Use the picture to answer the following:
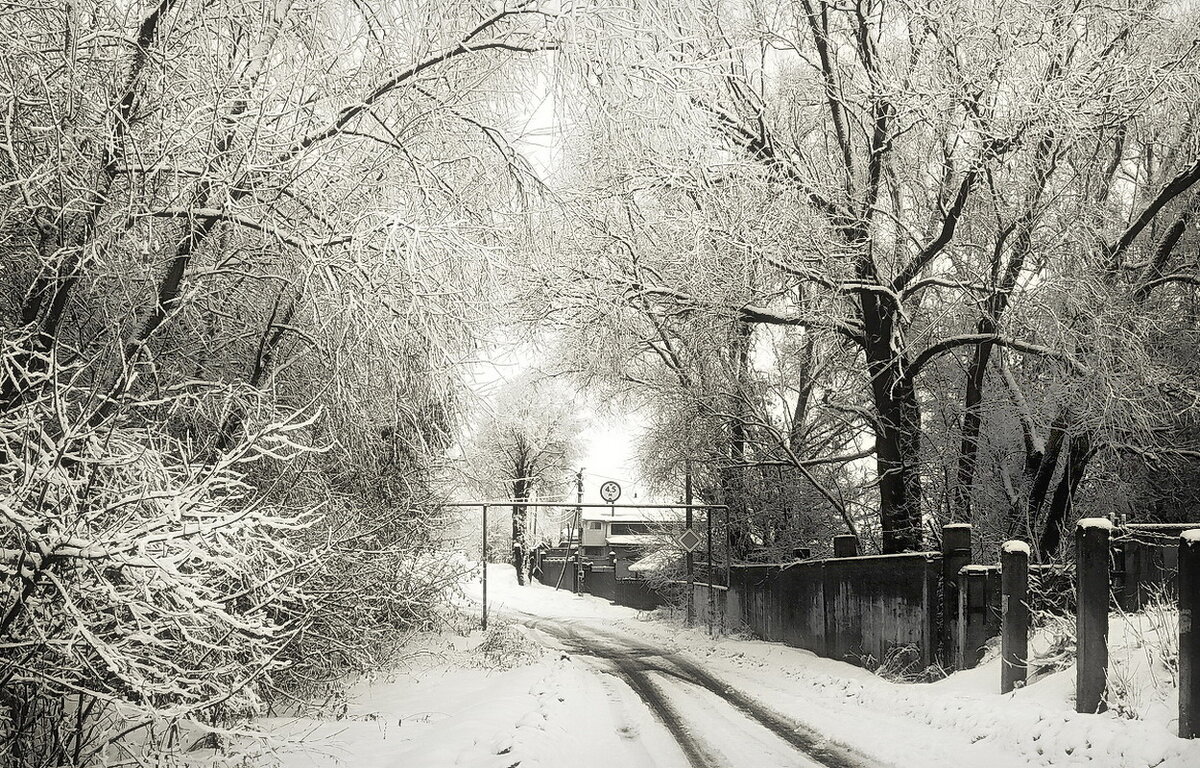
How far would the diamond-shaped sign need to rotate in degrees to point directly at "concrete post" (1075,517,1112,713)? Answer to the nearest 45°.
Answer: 0° — it already faces it

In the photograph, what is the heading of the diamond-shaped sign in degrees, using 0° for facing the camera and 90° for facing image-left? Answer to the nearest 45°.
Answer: approximately 0°

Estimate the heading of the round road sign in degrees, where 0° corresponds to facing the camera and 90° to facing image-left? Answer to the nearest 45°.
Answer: approximately 0°

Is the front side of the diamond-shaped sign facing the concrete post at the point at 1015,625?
yes

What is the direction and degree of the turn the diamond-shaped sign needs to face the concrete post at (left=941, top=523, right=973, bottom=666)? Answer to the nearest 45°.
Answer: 0° — it already faces it

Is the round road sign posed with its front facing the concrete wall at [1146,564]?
yes

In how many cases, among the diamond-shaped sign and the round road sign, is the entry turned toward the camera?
2
